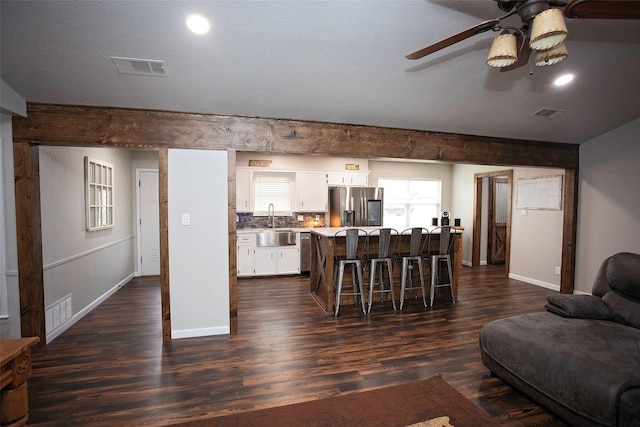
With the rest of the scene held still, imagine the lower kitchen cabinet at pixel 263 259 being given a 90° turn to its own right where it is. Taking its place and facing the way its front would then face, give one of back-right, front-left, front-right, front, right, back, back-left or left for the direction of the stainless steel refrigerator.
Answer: back

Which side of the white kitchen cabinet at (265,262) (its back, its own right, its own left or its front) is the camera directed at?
front

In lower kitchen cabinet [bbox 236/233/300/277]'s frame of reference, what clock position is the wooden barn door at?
The wooden barn door is roughly at 9 o'clock from the lower kitchen cabinet.

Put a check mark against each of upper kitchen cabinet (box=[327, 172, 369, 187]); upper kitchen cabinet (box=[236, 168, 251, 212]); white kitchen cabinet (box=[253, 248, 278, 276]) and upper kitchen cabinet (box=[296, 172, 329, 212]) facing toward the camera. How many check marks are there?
4

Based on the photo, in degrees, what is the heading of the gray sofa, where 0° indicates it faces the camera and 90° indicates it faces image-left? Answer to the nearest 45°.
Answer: approximately 45°

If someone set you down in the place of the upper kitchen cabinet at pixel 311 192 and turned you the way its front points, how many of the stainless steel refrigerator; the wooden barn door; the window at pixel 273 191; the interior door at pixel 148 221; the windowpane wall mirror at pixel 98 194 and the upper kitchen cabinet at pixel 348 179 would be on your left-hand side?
3

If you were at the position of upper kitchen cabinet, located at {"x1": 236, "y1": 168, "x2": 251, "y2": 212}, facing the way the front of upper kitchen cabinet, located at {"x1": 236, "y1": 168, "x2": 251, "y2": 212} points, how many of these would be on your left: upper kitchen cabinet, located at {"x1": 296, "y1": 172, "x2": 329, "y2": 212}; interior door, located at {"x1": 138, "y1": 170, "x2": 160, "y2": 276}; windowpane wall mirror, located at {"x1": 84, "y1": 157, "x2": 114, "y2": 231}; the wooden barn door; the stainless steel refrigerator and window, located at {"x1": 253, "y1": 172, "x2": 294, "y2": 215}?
4

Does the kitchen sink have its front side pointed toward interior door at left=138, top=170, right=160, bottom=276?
no

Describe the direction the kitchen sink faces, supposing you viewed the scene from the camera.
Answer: facing the viewer

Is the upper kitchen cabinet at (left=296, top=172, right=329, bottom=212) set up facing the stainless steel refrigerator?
no

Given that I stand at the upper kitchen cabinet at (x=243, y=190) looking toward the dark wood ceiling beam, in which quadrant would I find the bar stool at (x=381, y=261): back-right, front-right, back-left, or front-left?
front-left

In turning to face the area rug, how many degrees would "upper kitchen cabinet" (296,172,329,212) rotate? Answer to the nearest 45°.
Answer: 0° — it already faces it

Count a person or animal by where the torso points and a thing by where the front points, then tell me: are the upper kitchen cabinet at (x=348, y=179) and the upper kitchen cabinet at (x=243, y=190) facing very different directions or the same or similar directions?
same or similar directions

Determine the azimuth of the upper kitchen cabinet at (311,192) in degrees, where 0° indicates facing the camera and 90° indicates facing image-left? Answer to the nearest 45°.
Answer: approximately 0°

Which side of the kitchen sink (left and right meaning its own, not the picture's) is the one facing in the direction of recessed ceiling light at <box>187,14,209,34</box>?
front

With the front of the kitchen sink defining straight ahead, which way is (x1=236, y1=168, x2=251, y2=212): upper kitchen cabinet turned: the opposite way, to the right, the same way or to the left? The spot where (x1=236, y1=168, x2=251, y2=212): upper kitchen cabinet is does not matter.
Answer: the same way

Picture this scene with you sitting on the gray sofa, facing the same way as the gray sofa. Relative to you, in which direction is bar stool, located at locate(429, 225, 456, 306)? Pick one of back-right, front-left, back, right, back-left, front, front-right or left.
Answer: right

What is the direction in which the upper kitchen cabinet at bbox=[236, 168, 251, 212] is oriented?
toward the camera
